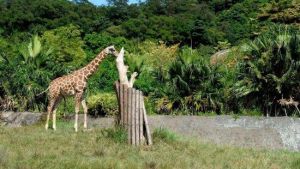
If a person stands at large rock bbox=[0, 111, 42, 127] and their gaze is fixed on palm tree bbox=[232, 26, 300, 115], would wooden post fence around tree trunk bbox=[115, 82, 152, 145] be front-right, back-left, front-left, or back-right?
front-right

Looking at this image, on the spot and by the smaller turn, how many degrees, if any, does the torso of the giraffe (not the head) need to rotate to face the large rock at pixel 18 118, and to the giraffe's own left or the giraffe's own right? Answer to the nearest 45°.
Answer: approximately 135° to the giraffe's own left

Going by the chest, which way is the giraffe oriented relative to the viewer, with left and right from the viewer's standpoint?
facing to the right of the viewer

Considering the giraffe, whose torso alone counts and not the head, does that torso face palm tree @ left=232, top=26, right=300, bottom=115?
yes

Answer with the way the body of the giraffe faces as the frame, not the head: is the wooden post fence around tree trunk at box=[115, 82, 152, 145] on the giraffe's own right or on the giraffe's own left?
on the giraffe's own right

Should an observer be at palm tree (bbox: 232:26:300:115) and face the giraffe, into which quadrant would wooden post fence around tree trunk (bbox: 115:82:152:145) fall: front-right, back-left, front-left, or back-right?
front-left

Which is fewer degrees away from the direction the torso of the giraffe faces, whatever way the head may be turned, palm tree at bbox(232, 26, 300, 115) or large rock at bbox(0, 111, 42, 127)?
the palm tree

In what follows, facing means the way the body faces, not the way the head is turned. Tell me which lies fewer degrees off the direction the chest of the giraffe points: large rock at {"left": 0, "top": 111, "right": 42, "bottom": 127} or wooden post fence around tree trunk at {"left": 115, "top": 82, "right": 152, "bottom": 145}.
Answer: the wooden post fence around tree trunk
